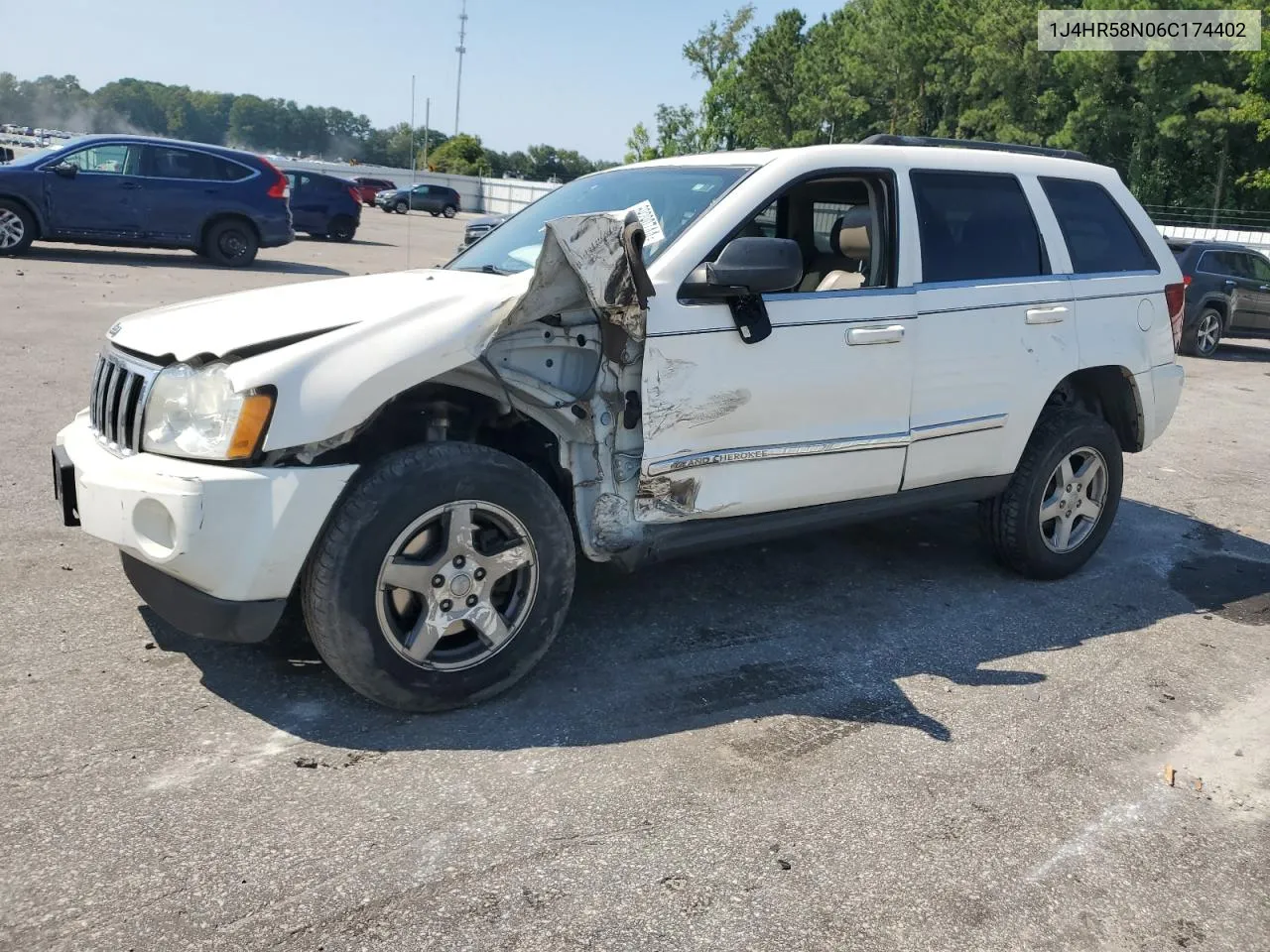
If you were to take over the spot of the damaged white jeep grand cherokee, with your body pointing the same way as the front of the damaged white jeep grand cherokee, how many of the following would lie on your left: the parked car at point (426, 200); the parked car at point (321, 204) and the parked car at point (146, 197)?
0

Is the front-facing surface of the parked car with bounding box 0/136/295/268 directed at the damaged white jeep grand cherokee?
no

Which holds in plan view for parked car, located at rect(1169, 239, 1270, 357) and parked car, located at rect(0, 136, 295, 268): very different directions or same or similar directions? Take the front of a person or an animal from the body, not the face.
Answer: very different directions

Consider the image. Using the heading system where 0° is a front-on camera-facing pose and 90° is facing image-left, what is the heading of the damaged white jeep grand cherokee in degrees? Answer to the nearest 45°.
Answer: approximately 45°

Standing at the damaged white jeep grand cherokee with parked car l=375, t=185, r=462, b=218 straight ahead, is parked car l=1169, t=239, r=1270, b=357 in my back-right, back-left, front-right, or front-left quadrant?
front-right

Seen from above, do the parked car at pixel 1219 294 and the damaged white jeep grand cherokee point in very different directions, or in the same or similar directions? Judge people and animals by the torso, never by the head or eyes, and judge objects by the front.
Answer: very different directions

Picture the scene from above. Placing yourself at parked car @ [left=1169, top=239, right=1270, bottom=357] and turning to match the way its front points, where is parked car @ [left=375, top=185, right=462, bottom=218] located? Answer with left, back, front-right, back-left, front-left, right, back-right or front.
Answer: left

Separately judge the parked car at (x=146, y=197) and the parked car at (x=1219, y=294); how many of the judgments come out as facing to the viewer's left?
1

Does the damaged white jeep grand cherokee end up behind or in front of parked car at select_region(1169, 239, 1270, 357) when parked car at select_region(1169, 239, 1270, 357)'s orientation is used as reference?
behind

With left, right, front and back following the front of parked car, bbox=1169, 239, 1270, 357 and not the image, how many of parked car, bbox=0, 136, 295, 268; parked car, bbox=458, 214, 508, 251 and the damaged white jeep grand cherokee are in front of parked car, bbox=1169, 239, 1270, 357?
0

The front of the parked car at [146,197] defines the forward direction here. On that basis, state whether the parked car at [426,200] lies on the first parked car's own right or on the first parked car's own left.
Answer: on the first parked car's own right

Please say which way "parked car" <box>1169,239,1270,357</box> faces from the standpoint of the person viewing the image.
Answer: facing away from the viewer and to the right of the viewer

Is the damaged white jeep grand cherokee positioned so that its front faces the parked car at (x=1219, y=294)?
no

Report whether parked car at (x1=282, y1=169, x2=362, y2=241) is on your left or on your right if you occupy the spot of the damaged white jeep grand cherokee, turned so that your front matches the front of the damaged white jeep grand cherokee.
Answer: on your right

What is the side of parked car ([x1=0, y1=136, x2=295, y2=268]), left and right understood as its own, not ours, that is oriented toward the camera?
left

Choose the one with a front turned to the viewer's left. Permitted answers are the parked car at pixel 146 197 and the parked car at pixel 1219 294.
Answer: the parked car at pixel 146 197

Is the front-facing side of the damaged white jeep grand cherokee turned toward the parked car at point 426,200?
no

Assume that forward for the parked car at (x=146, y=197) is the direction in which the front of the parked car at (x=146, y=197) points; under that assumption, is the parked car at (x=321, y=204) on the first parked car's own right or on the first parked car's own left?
on the first parked car's own right
